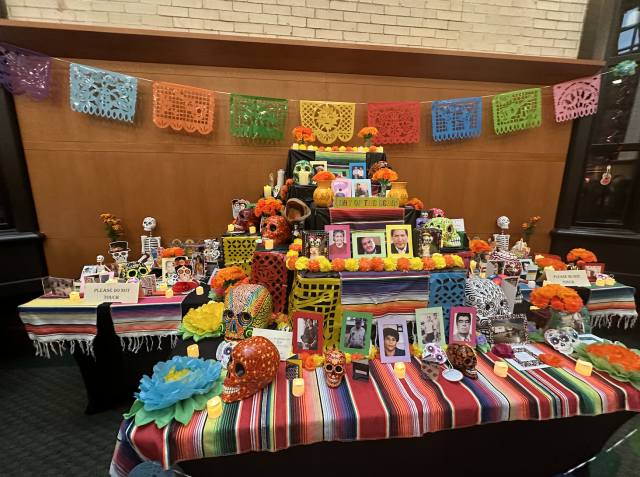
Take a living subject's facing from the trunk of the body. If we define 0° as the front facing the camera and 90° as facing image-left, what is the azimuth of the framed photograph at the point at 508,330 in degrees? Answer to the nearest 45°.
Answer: approximately 0°

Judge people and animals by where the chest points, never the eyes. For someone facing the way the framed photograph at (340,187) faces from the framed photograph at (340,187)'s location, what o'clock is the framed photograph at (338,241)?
the framed photograph at (338,241) is roughly at 12 o'clock from the framed photograph at (340,187).

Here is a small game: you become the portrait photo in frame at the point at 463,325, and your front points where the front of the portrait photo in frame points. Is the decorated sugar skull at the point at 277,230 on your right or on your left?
on your right

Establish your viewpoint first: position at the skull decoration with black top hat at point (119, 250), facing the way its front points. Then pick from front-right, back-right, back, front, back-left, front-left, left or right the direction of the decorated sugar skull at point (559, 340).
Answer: front-left

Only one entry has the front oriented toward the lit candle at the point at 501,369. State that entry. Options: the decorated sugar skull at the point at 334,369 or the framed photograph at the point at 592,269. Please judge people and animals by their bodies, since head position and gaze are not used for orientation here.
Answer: the framed photograph

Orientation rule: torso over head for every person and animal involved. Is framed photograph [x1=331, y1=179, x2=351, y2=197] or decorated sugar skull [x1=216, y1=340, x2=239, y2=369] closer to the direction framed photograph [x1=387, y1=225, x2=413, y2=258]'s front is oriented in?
the decorated sugar skull

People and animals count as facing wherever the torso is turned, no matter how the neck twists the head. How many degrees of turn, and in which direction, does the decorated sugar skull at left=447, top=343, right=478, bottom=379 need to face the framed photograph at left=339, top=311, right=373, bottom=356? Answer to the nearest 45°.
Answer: approximately 135° to its right

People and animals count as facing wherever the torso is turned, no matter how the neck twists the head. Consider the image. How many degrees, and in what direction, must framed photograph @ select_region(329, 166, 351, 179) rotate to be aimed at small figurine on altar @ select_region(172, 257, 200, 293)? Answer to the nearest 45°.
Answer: approximately 90° to its right

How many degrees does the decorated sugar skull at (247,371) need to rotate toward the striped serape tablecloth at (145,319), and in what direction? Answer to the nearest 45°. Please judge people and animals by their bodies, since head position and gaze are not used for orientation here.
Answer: approximately 90° to its right
